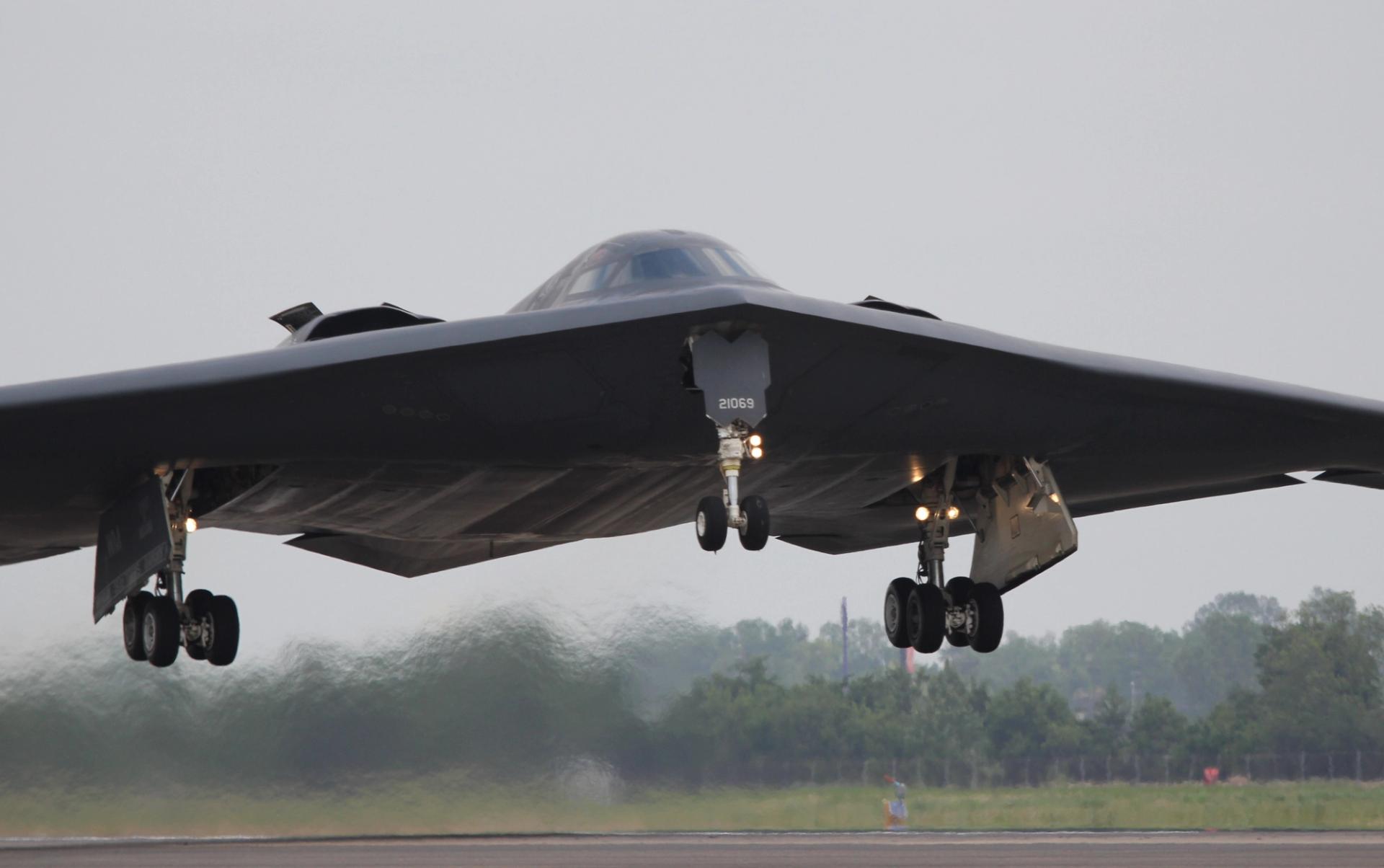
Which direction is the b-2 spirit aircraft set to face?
toward the camera

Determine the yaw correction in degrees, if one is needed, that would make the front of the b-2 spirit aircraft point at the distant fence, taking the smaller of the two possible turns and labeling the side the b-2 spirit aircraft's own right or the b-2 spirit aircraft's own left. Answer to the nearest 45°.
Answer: approximately 135° to the b-2 spirit aircraft's own left
